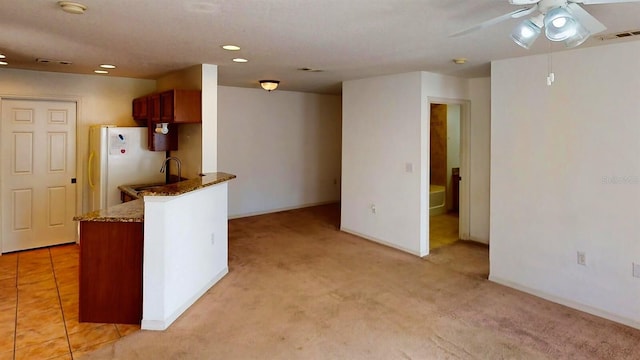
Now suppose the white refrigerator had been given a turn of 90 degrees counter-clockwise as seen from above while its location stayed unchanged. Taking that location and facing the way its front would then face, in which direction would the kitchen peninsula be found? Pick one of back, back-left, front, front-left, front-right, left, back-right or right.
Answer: front

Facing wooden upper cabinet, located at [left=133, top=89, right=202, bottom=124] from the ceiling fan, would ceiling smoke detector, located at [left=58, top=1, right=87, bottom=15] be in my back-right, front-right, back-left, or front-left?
front-left

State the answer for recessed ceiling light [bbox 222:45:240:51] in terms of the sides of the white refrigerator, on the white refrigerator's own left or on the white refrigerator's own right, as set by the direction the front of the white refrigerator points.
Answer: on the white refrigerator's own left

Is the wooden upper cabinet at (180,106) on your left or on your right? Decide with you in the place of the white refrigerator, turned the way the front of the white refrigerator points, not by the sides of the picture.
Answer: on your left

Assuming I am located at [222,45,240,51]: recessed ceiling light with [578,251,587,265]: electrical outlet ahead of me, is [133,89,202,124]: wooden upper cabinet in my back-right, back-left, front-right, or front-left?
back-left

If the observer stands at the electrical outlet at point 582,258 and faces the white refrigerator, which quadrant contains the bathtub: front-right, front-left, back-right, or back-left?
front-right
